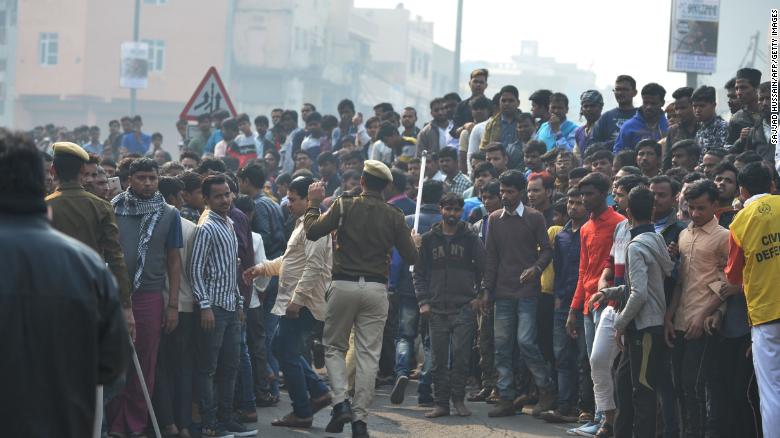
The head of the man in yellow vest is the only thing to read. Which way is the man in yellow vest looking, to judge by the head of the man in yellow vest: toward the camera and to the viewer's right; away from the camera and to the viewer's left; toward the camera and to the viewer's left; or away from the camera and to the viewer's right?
away from the camera and to the viewer's left

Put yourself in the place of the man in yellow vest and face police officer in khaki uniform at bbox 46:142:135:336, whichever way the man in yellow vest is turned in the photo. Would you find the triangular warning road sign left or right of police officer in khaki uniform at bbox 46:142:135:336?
right

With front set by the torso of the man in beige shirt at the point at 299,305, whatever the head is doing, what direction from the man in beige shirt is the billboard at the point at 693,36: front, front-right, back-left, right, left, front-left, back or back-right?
back-right

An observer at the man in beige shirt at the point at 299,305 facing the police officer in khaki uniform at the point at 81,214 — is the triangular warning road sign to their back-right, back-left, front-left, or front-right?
back-right

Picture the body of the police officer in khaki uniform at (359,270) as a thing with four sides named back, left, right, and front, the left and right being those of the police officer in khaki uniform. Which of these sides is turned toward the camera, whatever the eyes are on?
back

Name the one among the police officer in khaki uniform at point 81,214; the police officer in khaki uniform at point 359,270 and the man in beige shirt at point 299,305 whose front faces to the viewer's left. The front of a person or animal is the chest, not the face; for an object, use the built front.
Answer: the man in beige shirt

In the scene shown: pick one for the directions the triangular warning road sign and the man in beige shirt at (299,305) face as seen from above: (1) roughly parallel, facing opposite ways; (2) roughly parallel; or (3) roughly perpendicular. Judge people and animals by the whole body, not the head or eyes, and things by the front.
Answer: roughly perpendicular

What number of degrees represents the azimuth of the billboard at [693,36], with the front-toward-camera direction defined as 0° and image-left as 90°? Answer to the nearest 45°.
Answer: approximately 0°

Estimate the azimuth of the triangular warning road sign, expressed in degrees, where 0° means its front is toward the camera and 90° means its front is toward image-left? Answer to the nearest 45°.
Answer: approximately 0°

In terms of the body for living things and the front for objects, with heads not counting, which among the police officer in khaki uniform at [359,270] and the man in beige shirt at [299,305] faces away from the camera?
the police officer in khaki uniform
